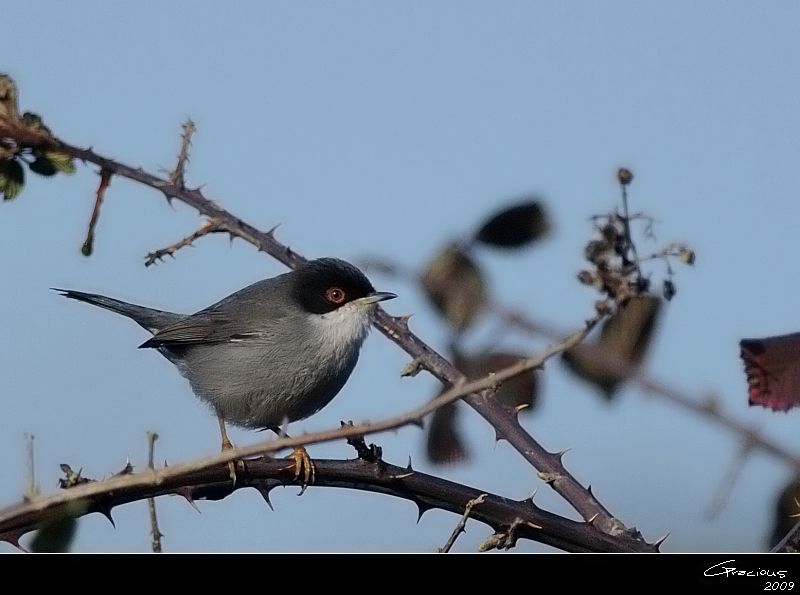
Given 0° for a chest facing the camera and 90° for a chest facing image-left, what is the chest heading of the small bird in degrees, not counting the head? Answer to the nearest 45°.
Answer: approximately 270°
